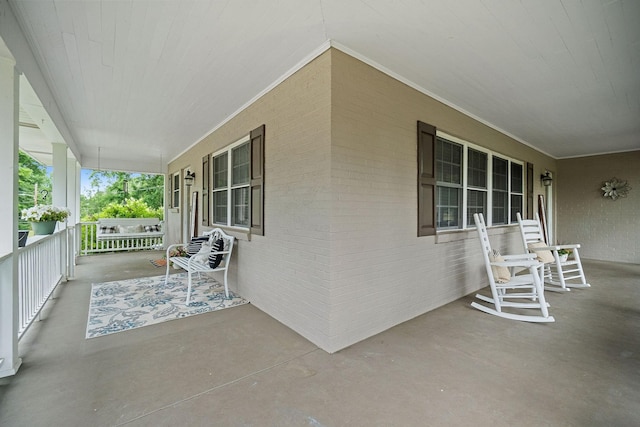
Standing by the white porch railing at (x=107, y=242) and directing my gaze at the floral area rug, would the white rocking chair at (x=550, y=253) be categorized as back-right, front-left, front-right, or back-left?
front-left

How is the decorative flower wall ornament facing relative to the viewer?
toward the camera

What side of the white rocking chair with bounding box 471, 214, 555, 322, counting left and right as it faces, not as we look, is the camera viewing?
right

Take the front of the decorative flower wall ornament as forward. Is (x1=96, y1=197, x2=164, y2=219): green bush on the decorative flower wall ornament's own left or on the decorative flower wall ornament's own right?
on the decorative flower wall ornament's own right

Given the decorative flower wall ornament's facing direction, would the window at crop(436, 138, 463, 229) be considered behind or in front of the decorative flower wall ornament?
in front

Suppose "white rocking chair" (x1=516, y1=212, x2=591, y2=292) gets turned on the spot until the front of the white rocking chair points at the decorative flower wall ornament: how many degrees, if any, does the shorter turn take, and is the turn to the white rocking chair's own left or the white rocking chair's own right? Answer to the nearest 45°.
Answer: approximately 135° to the white rocking chair's own left

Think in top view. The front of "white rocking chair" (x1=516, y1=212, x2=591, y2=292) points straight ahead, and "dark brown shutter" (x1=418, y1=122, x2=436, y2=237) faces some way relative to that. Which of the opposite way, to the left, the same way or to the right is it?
the same way
